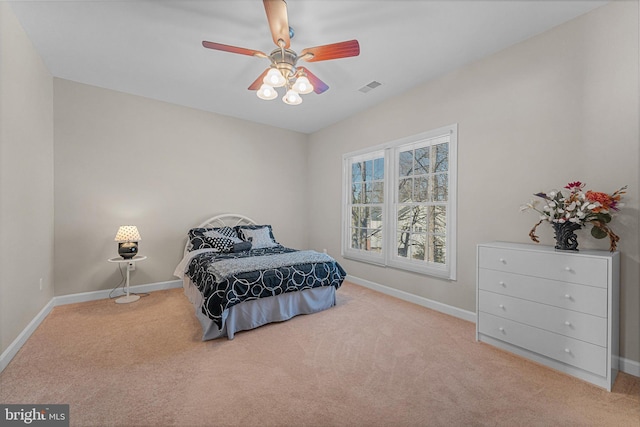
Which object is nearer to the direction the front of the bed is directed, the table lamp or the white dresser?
the white dresser

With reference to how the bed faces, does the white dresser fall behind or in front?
in front

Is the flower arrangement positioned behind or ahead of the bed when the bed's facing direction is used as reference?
ahead

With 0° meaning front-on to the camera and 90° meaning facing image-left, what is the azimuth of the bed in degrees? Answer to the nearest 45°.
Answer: approximately 315°

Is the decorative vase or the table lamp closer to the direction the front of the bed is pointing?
the decorative vase

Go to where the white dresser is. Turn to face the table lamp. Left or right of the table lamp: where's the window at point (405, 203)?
right

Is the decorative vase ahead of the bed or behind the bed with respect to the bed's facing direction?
ahead

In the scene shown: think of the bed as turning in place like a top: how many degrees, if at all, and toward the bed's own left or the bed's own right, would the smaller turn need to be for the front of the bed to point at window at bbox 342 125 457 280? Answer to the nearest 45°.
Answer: approximately 45° to the bed's own left

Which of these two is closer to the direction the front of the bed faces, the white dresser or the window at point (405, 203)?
the white dresser
